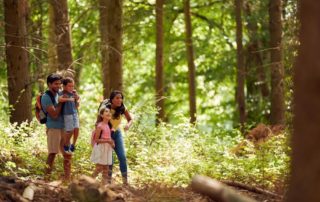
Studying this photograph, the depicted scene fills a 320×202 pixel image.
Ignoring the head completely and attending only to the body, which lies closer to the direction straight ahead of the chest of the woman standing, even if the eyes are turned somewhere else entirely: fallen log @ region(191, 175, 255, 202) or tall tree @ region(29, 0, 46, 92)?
the fallen log

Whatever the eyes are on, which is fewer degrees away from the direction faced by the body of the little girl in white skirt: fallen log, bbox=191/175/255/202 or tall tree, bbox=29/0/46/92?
the fallen log
